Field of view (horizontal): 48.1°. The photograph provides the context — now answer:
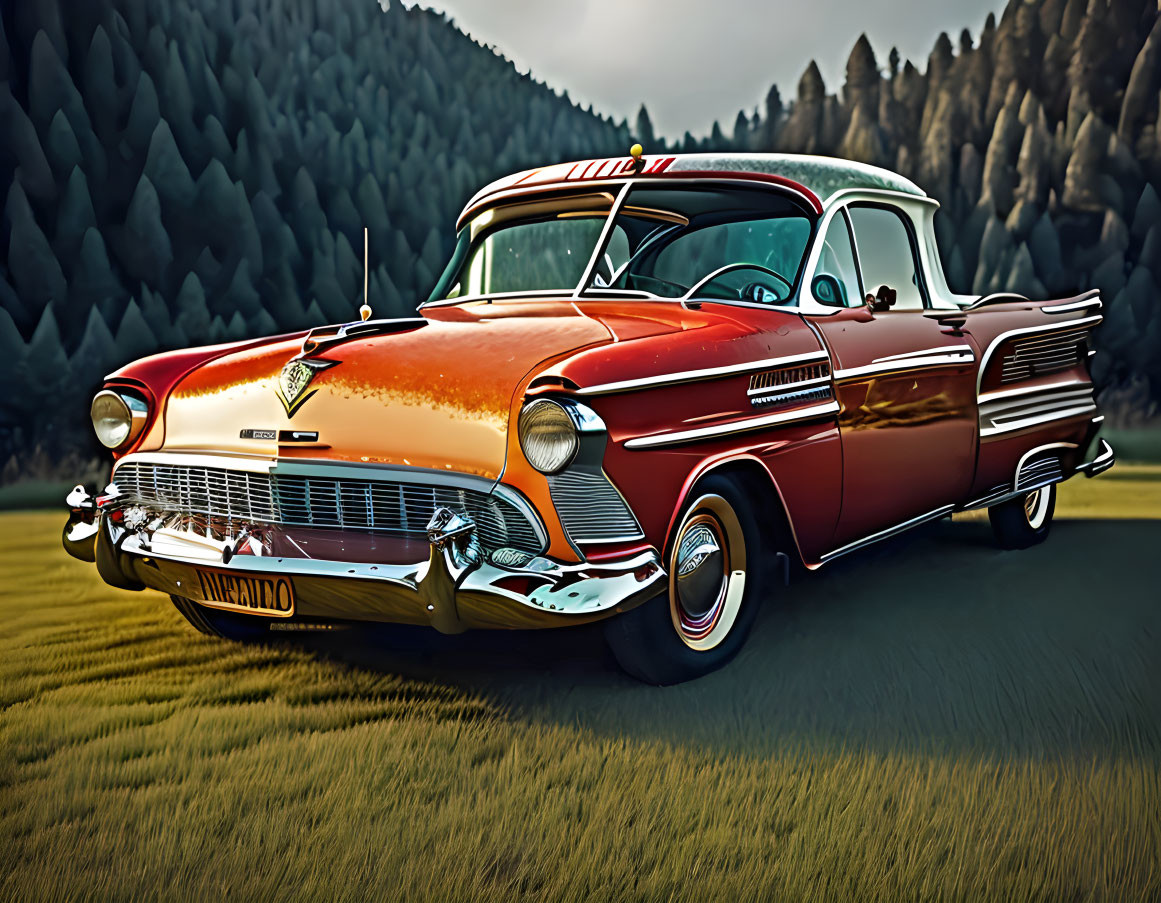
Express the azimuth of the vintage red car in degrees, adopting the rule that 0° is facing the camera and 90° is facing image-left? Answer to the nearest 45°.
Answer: approximately 45°
